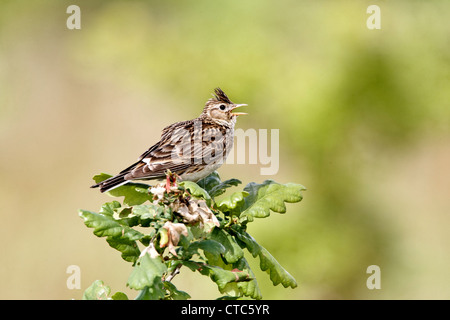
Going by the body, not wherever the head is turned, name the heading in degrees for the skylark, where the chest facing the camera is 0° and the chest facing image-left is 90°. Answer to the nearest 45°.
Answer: approximately 270°
